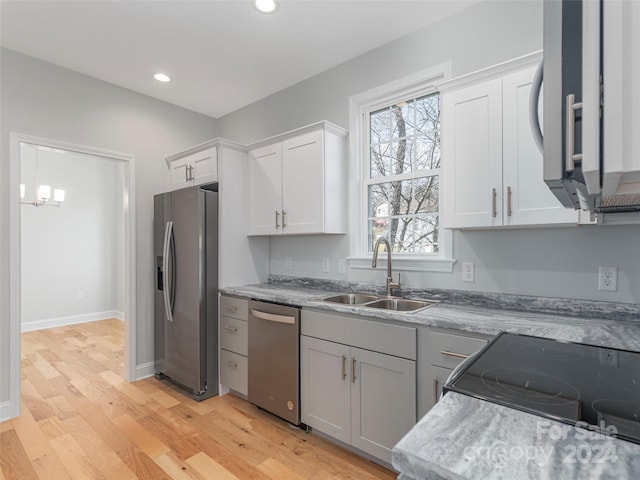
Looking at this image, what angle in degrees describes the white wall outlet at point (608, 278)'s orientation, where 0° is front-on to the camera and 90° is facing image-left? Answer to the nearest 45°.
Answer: approximately 0°

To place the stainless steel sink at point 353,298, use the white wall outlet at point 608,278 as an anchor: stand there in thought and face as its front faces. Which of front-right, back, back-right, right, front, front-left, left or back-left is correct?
right

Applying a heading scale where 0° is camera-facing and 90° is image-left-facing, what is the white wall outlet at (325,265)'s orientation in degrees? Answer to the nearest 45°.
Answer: approximately 45°

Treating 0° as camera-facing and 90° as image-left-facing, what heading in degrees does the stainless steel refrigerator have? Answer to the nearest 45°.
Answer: approximately 45°

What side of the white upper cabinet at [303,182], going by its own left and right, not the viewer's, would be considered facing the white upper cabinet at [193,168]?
right

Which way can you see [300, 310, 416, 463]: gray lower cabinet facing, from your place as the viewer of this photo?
facing the viewer and to the left of the viewer

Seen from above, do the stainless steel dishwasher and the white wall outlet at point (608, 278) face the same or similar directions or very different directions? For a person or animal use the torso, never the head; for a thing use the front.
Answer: same or similar directions

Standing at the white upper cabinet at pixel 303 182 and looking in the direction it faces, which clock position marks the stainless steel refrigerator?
The stainless steel refrigerator is roughly at 2 o'clock from the white upper cabinet.

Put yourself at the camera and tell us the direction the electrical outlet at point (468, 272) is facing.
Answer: facing the viewer

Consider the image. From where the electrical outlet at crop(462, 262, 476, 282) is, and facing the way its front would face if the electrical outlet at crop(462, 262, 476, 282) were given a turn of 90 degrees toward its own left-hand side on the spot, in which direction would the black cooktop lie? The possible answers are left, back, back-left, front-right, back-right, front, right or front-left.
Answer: right

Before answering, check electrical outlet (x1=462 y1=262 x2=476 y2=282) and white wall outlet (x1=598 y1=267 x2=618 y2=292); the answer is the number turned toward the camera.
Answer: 2

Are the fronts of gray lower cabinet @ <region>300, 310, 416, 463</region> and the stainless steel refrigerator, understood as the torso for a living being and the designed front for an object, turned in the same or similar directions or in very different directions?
same or similar directions
